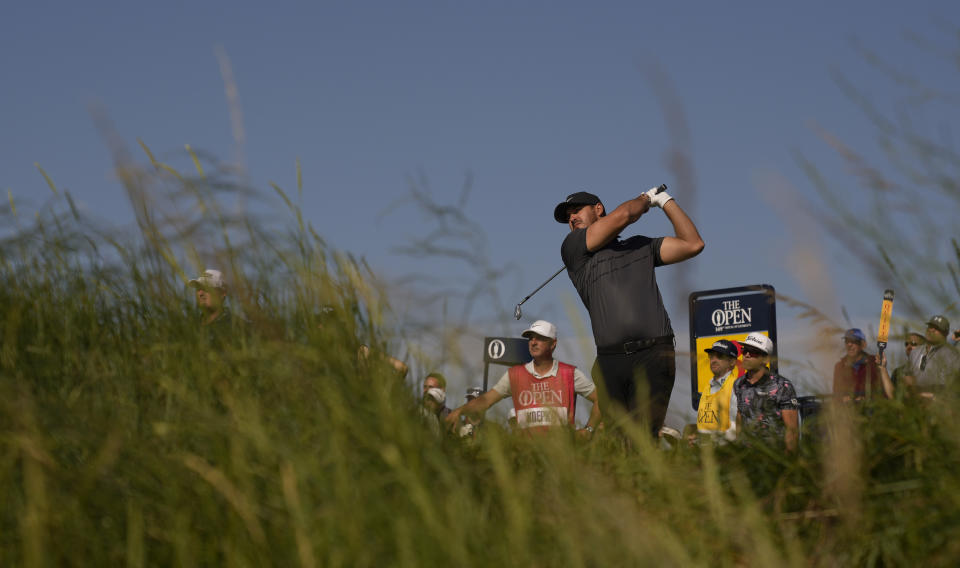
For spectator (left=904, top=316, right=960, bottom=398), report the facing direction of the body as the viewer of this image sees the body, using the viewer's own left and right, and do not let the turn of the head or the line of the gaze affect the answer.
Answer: facing the viewer and to the left of the viewer

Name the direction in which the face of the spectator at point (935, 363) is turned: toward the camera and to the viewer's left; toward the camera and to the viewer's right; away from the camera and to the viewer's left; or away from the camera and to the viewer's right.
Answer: toward the camera and to the viewer's left

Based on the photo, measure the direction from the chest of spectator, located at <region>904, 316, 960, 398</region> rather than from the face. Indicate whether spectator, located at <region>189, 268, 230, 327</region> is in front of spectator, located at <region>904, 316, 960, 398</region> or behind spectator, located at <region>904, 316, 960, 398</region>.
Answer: in front

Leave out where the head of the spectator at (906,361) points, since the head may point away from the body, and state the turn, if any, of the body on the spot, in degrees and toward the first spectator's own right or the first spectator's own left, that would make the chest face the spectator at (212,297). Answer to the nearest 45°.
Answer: approximately 45° to the first spectator's own right

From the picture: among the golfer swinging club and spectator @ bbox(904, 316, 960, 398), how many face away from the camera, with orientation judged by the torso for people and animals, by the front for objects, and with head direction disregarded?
0

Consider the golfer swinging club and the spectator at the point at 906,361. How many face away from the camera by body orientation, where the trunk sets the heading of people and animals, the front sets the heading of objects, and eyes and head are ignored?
0

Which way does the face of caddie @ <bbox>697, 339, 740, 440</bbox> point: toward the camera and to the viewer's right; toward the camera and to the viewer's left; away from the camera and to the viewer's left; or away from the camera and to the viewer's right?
toward the camera and to the viewer's left
